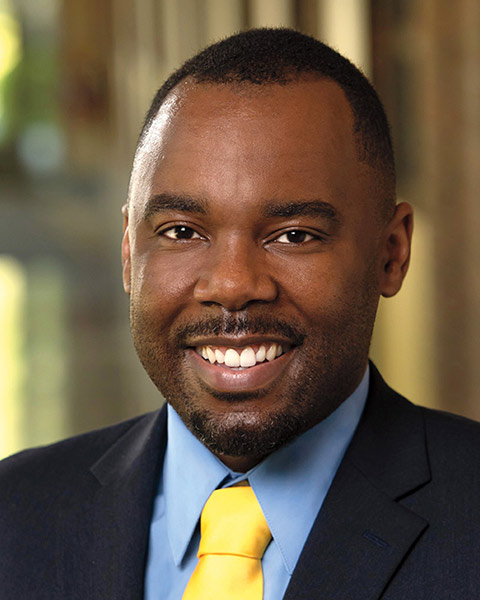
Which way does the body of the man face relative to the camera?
toward the camera
